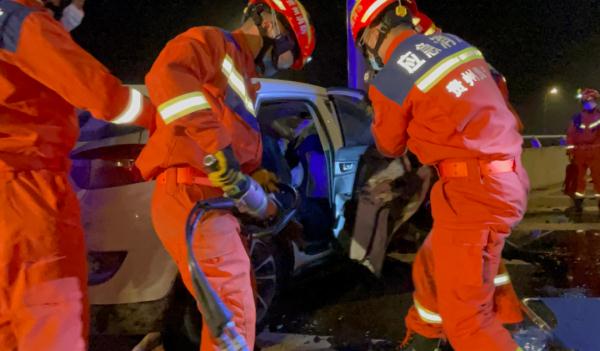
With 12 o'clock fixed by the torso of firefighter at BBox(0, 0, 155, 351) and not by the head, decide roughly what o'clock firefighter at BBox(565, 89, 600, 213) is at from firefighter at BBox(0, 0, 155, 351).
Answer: firefighter at BBox(565, 89, 600, 213) is roughly at 11 o'clock from firefighter at BBox(0, 0, 155, 351).

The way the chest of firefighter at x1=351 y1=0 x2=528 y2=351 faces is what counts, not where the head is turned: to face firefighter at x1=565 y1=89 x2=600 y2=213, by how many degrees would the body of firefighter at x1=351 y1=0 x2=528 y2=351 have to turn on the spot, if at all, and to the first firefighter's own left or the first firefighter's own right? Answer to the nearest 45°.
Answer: approximately 45° to the first firefighter's own right

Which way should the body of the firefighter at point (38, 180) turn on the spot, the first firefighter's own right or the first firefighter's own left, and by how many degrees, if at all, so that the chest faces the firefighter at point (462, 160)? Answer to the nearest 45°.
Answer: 0° — they already face them

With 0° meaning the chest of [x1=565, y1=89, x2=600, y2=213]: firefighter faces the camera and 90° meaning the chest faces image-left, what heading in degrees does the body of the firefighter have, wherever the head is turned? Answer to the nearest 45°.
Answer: approximately 0°

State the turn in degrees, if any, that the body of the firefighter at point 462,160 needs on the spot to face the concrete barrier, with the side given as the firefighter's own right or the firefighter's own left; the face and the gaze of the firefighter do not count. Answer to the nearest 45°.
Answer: approximately 45° to the firefighter's own right

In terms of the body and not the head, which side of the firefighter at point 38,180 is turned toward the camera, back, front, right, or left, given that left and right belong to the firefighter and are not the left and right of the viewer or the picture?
right

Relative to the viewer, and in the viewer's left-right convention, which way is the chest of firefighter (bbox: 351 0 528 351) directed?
facing away from the viewer and to the left of the viewer

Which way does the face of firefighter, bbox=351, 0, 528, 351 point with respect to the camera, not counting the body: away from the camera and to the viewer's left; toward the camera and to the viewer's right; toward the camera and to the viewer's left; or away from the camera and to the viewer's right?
away from the camera and to the viewer's left
